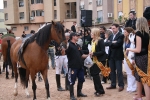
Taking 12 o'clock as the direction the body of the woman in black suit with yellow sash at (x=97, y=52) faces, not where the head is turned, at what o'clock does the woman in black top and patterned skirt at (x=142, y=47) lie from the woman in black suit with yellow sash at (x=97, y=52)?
the woman in black top and patterned skirt at (x=142, y=47) is roughly at 8 o'clock from the woman in black suit with yellow sash at (x=97, y=52).

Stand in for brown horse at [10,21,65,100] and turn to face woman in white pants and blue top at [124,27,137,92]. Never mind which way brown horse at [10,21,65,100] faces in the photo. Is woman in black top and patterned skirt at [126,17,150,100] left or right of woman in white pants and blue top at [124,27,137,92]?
right

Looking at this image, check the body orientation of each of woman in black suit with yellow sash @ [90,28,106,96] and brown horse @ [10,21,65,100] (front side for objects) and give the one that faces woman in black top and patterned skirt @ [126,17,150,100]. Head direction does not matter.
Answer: the brown horse

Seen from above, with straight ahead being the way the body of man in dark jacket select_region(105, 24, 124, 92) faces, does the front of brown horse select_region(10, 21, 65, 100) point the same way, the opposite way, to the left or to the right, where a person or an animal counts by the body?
to the left

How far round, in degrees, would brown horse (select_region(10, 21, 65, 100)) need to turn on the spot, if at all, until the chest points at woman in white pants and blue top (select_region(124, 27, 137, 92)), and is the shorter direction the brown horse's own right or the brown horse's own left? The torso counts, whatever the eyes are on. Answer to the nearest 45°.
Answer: approximately 45° to the brown horse's own left

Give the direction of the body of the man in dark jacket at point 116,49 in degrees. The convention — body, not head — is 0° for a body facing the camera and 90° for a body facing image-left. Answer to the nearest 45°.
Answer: approximately 45°

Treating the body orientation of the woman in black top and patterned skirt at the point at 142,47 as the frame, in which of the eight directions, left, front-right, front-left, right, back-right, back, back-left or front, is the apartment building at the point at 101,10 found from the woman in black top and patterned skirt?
front-right
